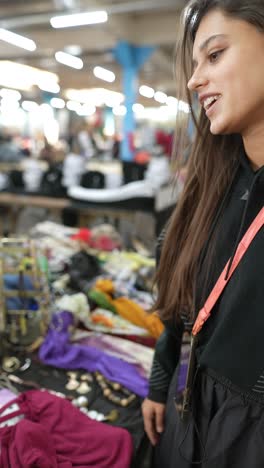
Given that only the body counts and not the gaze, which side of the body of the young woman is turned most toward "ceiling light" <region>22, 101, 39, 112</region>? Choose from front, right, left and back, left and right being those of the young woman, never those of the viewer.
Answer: right

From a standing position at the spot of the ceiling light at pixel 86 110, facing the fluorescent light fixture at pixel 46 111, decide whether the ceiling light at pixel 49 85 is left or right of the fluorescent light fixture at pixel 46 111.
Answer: left

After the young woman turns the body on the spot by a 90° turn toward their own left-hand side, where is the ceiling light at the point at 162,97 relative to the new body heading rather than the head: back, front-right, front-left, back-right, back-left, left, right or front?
back-left

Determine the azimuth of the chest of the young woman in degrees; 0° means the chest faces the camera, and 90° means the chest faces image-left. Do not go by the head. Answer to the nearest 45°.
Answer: approximately 45°

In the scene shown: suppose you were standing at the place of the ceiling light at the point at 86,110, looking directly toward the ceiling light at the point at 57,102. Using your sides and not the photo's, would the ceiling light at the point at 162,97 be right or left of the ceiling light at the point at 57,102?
left

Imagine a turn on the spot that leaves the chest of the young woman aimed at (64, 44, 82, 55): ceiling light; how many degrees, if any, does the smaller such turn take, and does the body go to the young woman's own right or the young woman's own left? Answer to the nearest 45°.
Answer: approximately 135° to the young woman's own right

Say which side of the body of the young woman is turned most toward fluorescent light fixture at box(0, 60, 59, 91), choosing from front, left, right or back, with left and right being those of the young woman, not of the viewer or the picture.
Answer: right

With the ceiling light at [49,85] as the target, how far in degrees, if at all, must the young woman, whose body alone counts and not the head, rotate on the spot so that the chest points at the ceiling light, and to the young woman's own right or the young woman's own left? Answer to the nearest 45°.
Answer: approximately 135° to the young woman's own right

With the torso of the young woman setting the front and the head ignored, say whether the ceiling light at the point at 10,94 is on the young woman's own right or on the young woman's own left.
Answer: on the young woman's own right
